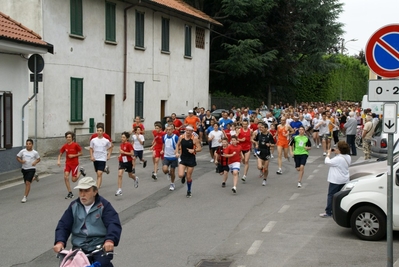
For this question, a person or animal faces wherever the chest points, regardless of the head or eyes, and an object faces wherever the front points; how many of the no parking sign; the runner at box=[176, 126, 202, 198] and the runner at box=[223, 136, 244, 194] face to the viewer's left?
0

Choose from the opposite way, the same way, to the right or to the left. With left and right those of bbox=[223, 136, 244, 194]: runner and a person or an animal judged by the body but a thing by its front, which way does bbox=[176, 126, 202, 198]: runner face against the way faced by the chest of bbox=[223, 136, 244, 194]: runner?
the same way

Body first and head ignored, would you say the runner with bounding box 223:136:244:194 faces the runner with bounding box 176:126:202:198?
no

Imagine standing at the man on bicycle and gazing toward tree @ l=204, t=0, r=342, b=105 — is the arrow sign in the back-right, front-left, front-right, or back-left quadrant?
front-right

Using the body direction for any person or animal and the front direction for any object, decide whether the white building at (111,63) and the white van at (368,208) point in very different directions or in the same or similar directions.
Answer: very different directions

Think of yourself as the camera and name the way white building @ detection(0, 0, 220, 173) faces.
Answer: facing the viewer and to the right of the viewer

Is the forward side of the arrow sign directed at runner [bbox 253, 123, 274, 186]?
no

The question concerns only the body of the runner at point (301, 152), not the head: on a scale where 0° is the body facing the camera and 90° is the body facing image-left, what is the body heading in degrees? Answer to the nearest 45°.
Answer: approximately 0°

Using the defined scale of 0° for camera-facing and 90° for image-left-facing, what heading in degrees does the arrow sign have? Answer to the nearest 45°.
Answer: approximately 0°

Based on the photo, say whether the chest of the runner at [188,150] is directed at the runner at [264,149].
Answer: no

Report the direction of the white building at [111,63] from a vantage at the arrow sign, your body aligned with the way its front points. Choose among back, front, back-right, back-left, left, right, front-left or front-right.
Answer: back-right

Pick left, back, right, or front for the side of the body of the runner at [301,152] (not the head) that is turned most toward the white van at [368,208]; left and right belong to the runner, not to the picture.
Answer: front
